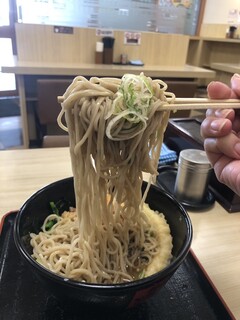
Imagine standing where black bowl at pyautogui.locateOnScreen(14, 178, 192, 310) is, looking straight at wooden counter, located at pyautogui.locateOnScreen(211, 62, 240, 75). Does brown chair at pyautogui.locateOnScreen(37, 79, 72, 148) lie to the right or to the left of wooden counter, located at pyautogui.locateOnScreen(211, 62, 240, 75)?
left

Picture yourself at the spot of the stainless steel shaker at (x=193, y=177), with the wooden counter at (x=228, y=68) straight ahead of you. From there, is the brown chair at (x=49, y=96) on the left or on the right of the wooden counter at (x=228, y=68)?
left

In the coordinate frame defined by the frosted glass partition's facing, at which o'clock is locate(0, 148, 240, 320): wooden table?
The wooden table is roughly at 12 o'clock from the frosted glass partition.
